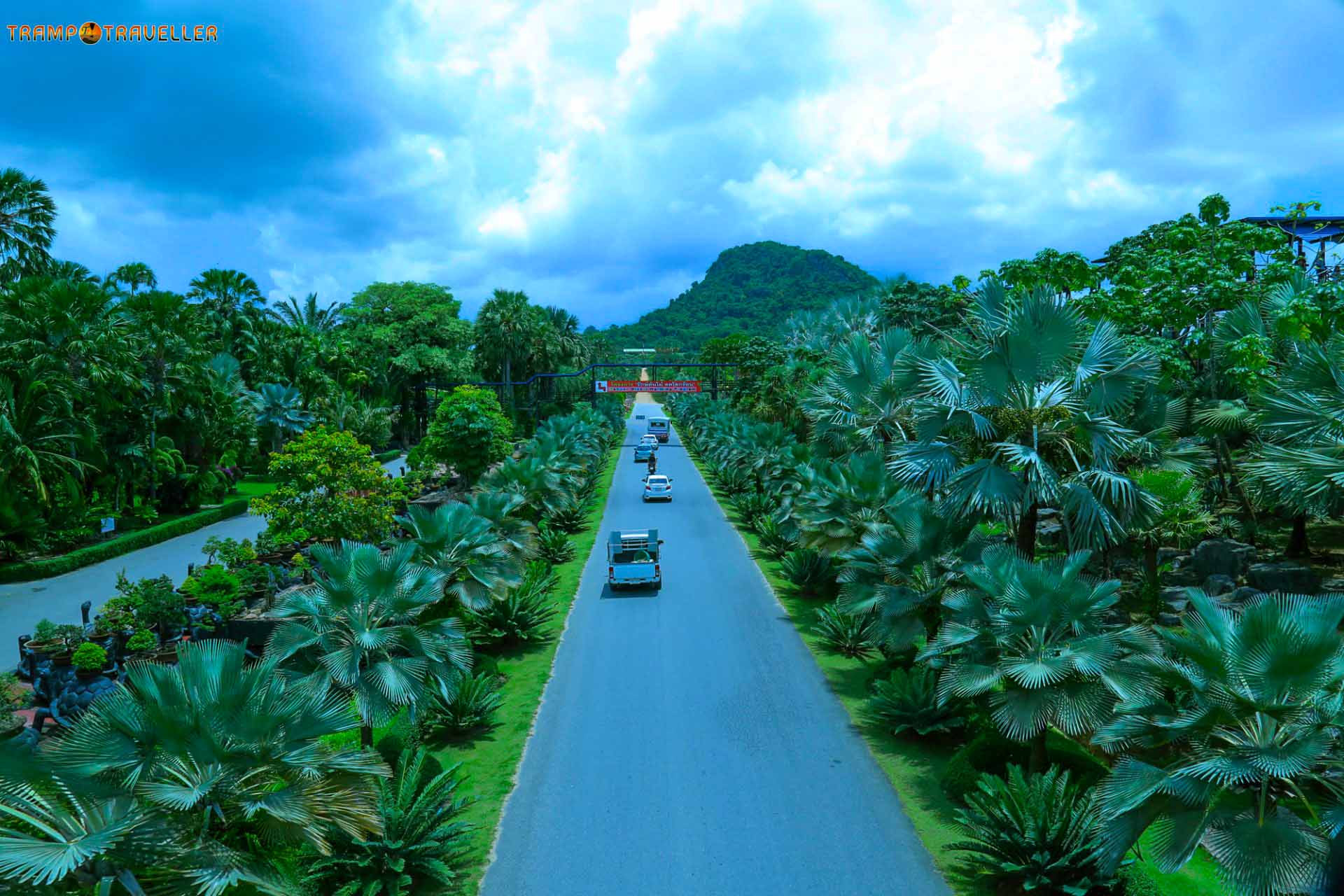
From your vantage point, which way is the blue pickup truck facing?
away from the camera

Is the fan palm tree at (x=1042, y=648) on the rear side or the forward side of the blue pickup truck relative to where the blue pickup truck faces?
on the rear side

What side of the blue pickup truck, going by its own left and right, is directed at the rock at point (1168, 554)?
right

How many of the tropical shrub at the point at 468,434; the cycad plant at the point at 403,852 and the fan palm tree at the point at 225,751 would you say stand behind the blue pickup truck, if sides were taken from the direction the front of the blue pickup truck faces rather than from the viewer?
2

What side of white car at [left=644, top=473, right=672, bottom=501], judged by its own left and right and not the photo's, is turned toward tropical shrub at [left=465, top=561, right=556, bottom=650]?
back

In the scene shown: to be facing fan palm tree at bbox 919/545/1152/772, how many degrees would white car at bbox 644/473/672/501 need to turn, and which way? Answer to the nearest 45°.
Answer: approximately 180°

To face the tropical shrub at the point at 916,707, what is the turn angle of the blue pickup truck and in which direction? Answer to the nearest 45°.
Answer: approximately 135° to its right

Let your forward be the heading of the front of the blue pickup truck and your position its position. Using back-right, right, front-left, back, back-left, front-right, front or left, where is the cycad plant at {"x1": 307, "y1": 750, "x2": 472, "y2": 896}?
back

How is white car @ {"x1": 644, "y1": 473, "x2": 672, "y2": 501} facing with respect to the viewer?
away from the camera
